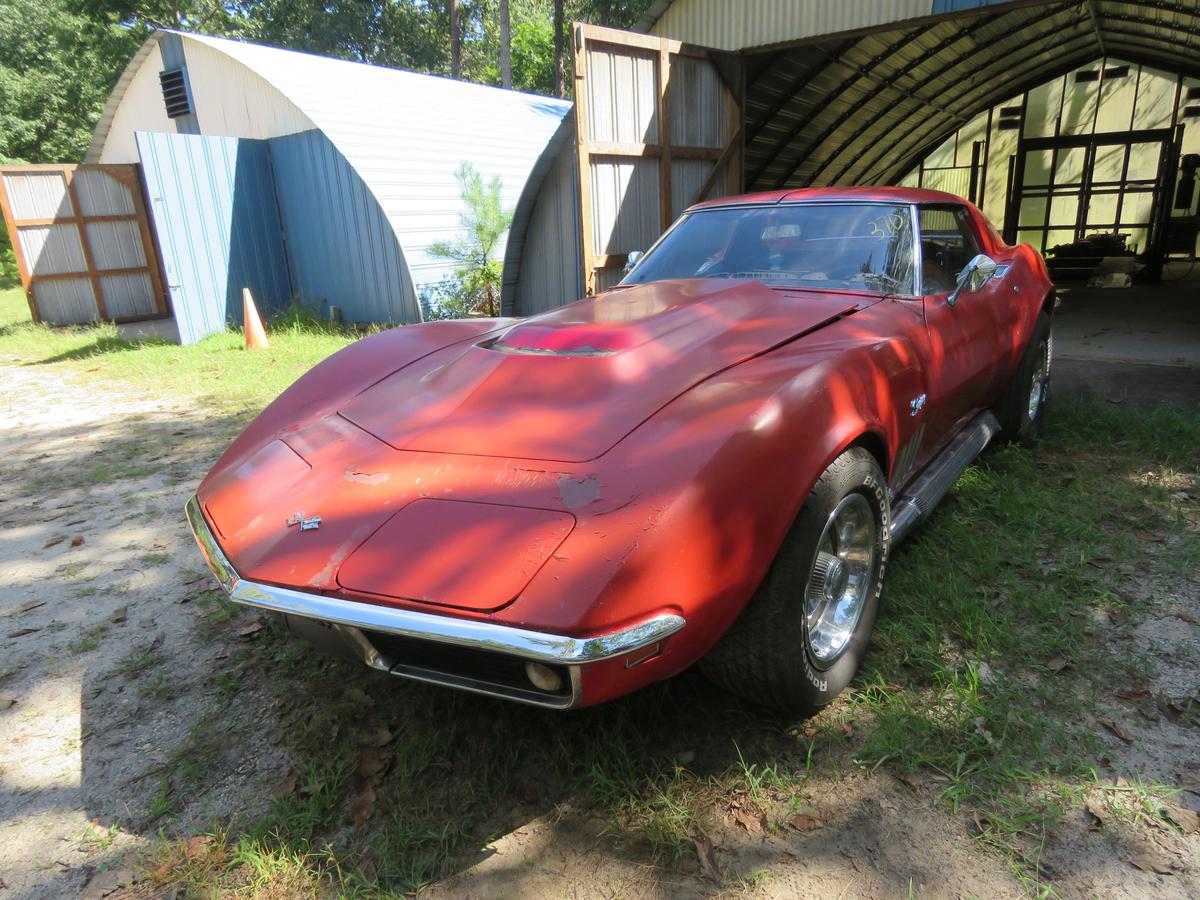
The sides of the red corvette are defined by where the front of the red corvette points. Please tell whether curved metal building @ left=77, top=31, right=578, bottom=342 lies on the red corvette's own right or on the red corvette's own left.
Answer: on the red corvette's own right

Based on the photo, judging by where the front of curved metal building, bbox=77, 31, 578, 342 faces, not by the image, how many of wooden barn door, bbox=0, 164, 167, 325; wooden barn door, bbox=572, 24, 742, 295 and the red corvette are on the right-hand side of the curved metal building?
1

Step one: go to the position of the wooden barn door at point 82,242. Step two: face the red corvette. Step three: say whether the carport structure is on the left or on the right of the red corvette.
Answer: left

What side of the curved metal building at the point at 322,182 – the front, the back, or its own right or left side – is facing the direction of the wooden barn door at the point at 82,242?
front

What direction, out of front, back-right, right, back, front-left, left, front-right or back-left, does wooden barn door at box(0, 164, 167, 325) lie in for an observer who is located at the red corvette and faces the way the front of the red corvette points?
right

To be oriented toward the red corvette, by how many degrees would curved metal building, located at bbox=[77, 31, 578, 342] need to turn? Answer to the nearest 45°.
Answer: approximately 45° to its left

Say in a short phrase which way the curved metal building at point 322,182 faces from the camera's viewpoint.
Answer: facing the viewer and to the left of the viewer

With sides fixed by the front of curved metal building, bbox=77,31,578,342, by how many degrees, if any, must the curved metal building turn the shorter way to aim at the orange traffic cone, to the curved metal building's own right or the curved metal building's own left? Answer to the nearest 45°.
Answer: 0° — it already faces it

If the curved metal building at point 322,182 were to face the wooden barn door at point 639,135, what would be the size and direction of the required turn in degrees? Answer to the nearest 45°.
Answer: approximately 90° to its left

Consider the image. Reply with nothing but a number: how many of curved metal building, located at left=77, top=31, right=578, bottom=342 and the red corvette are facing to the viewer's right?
0

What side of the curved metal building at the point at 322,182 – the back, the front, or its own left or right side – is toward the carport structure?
left
